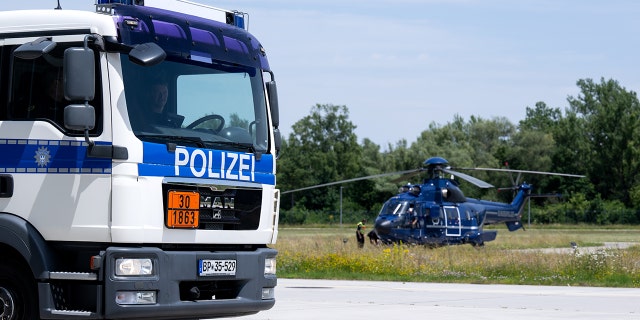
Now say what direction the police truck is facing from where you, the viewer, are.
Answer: facing the viewer and to the right of the viewer

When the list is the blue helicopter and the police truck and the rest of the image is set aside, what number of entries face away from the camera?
0

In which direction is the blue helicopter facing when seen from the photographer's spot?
facing the viewer and to the left of the viewer

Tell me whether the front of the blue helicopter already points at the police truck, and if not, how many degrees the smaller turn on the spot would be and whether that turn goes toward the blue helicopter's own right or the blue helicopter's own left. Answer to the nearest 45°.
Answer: approximately 45° to the blue helicopter's own left

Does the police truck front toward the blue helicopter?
no
